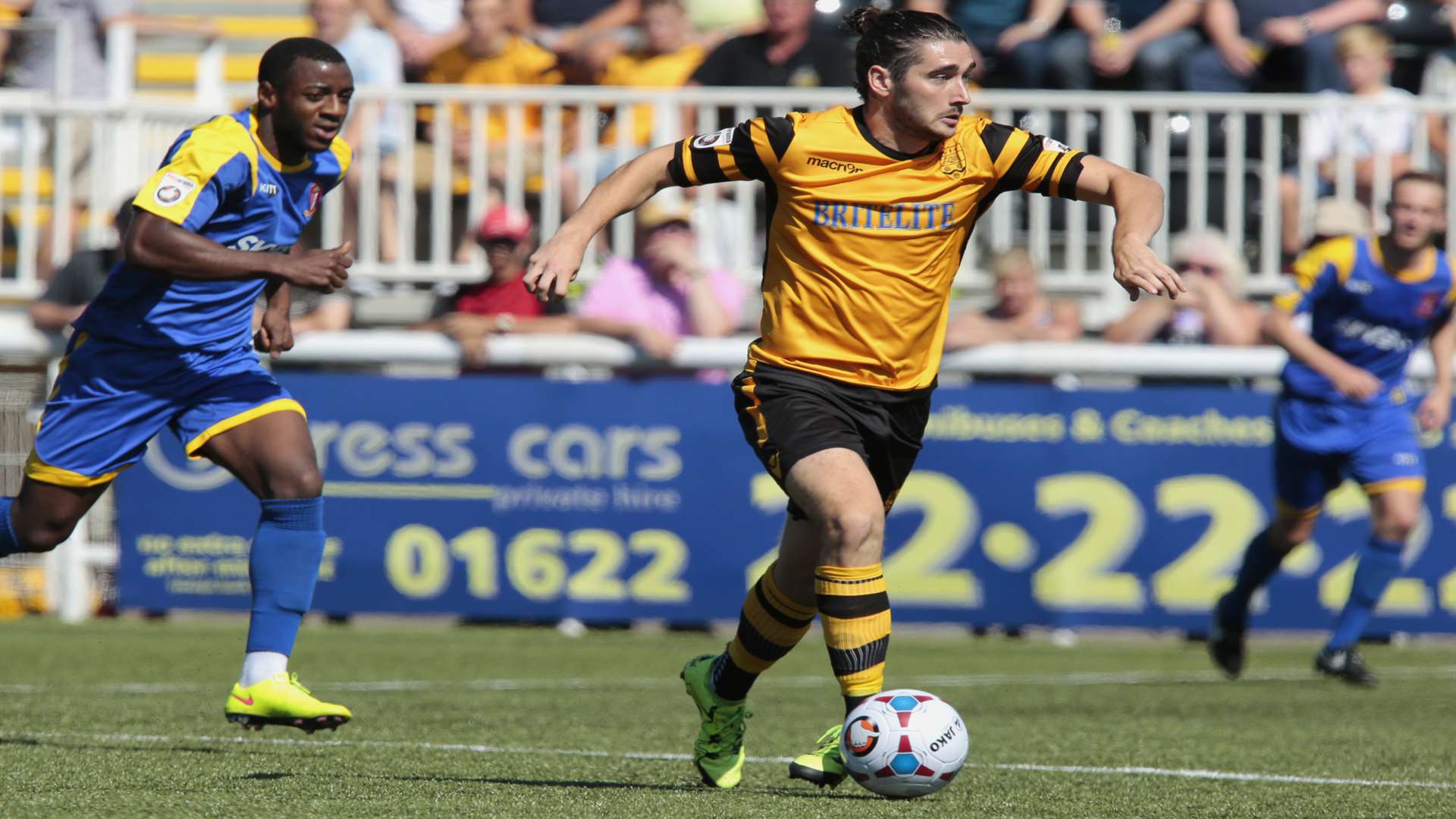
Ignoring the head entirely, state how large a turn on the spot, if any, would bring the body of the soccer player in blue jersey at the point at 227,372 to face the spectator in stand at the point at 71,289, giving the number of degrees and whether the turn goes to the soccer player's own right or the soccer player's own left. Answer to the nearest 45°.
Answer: approximately 135° to the soccer player's own left

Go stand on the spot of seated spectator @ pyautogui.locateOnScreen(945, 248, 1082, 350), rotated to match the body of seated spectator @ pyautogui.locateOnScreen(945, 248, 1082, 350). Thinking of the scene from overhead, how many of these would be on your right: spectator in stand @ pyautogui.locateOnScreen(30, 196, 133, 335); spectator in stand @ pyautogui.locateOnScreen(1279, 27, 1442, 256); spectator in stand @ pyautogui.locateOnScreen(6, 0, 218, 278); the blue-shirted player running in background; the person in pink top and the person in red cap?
4

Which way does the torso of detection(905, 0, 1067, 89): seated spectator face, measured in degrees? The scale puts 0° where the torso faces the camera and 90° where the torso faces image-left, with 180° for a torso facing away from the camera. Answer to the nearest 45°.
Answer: approximately 0°

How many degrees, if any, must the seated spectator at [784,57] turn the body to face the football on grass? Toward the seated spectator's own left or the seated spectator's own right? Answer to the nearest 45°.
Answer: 0° — they already face it

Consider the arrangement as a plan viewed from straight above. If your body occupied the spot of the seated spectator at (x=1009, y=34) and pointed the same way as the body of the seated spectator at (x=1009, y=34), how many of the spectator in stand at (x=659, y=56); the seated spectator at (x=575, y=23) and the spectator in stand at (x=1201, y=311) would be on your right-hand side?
2

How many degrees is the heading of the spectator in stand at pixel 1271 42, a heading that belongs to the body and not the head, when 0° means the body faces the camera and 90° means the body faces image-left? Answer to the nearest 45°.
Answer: approximately 0°
